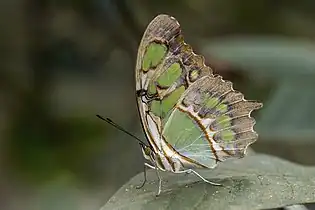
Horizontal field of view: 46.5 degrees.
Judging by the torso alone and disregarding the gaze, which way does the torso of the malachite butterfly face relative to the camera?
to the viewer's left
